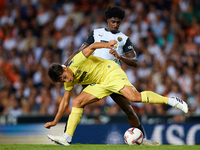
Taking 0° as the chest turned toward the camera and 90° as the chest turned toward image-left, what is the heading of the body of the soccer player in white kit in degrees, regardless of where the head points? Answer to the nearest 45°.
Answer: approximately 0°
